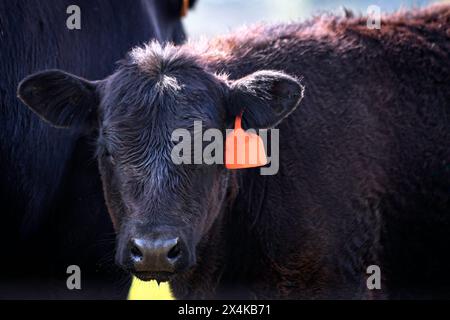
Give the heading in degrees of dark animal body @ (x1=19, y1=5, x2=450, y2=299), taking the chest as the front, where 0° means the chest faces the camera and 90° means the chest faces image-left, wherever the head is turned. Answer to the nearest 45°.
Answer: approximately 45°

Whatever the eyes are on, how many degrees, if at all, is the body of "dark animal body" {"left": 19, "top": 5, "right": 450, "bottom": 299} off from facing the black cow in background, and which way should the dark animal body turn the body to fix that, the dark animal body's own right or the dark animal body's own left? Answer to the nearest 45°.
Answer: approximately 45° to the dark animal body's own right
